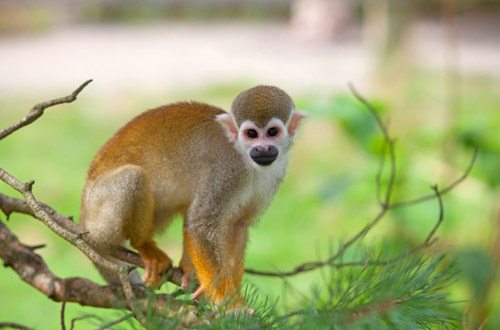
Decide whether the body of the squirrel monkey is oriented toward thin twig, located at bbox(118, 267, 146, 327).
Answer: no

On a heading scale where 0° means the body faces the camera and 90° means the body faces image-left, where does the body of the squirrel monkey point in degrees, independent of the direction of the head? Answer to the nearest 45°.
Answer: approximately 315°
